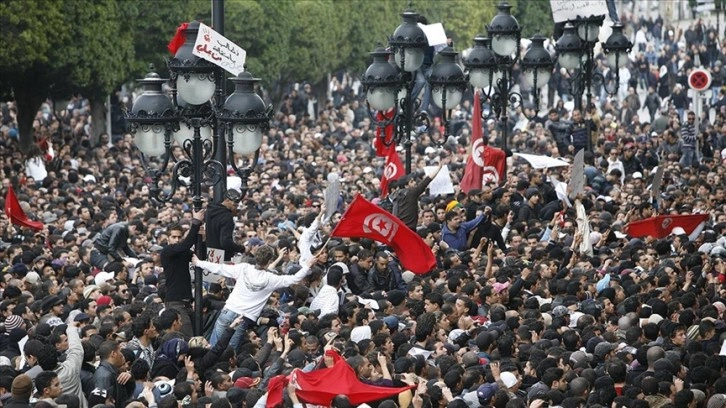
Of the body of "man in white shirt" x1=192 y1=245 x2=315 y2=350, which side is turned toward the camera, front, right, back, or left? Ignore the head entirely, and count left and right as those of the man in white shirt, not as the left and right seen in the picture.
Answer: back

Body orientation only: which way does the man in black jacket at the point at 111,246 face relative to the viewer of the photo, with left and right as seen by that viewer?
facing to the right of the viewer

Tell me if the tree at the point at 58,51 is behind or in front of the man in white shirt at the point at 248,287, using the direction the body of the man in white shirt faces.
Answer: in front

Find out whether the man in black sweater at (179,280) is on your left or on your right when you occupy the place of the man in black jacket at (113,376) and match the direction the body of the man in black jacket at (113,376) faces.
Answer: on your left
